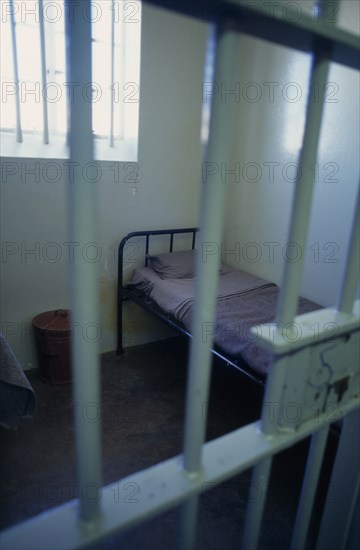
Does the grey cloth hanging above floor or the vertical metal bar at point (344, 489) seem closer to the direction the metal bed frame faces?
the vertical metal bar

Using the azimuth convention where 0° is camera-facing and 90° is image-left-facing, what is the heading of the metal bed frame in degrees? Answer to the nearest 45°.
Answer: approximately 315°

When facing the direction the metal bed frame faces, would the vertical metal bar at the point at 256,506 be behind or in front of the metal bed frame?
in front

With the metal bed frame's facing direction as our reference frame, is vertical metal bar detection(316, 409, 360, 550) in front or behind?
in front

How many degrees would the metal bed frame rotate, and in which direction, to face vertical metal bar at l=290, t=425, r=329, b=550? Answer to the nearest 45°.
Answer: approximately 45° to its right

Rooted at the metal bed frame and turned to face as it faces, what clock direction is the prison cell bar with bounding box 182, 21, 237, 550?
The prison cell bar is roughly at 1 o'clock from the metal bed frame.

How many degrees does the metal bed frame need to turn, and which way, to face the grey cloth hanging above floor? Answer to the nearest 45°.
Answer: approximately 45° to its right
